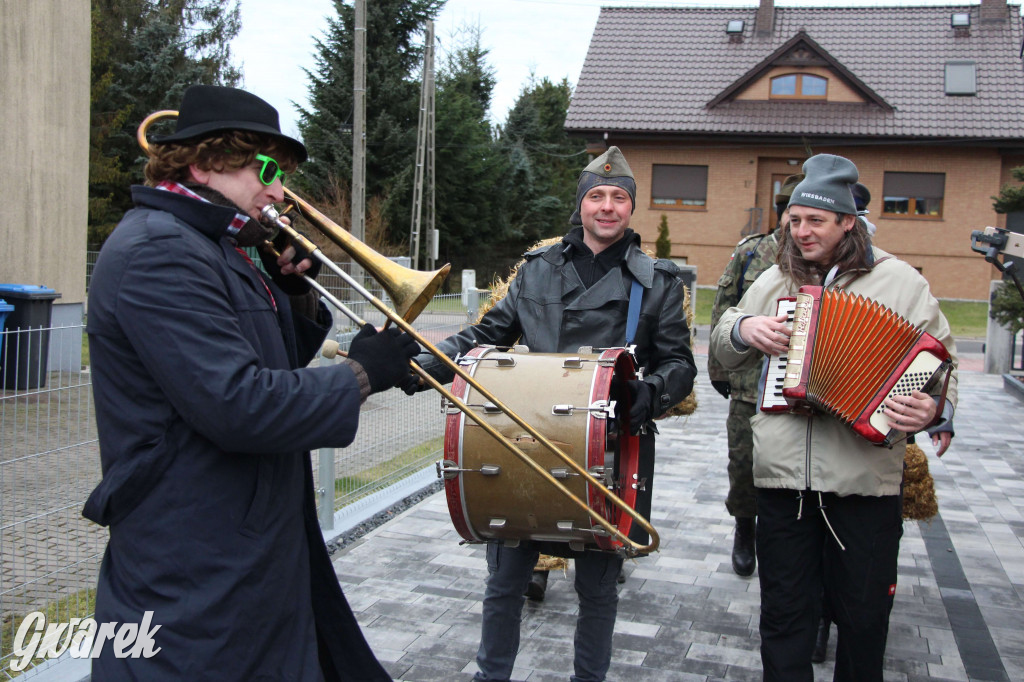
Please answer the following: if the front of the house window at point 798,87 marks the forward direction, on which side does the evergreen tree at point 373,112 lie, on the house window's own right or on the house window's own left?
on the house window's own right

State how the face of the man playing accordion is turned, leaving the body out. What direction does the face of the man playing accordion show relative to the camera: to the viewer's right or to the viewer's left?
to the viewer's left

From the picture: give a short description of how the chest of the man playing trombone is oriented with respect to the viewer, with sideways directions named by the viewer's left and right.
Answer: facing to the right of the viewer

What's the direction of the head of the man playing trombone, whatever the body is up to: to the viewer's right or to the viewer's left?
to the viewer's right

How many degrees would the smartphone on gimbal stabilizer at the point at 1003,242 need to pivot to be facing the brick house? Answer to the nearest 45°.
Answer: approximately 90° to its right

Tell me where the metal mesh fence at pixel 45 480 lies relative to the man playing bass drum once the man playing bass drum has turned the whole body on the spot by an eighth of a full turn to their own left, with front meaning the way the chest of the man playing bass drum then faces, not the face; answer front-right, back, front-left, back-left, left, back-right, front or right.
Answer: back-right

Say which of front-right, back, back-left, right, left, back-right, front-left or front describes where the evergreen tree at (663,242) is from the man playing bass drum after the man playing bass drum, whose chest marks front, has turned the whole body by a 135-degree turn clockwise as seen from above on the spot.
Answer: front-right

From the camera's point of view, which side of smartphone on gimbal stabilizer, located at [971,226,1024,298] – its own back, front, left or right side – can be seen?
back
